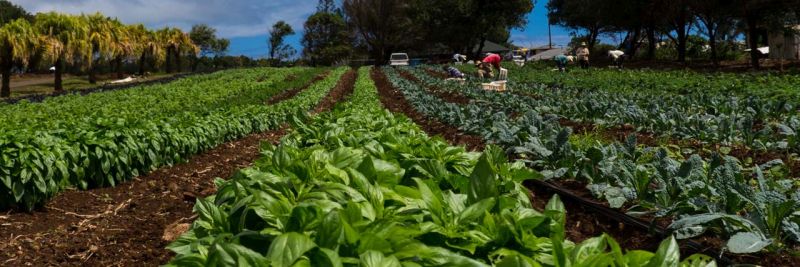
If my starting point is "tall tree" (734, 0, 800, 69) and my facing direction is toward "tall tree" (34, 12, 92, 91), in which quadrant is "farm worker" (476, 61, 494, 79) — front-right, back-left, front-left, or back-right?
front-left

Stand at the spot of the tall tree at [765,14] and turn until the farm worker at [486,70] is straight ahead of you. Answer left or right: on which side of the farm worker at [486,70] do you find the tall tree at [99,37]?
right

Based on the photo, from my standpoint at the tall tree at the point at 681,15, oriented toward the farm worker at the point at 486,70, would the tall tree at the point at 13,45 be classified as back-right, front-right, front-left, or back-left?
front-right

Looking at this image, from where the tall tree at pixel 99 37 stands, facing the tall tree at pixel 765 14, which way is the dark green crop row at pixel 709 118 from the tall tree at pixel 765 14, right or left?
right
